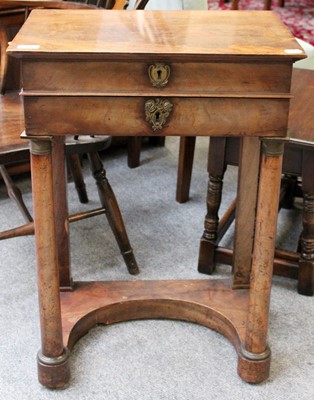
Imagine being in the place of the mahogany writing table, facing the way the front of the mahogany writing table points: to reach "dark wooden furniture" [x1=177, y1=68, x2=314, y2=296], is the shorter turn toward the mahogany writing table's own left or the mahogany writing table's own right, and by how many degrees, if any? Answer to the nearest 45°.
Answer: approximately 135° to the mahogany writing table's own left

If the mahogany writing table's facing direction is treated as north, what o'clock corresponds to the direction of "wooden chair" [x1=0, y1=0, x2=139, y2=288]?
The wooden chair is roughly at 5 o'clock from the mahogany writing table.

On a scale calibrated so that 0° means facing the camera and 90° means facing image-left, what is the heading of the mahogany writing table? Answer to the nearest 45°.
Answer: approximately 0°
